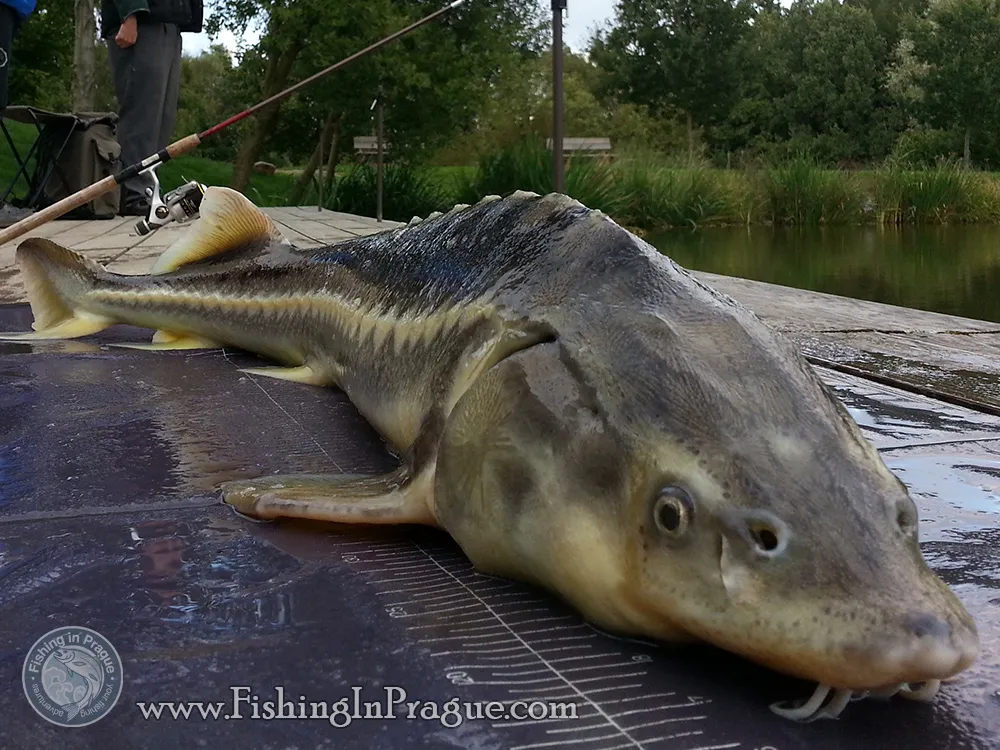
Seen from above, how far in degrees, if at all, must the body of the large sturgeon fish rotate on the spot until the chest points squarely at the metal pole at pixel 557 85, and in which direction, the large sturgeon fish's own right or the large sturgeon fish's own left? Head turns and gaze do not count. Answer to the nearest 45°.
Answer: approximately 135° to the large sturgeon fish's own left

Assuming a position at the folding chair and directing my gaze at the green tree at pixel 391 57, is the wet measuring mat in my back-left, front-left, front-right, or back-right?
back-right

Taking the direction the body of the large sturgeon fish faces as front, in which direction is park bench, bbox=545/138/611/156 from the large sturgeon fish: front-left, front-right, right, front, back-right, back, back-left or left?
back-left

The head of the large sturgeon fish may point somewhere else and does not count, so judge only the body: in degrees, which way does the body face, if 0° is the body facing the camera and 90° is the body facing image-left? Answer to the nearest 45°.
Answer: approximately 315°

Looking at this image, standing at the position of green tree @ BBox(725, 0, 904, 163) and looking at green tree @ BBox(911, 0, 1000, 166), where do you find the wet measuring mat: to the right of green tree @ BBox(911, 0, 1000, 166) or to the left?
right

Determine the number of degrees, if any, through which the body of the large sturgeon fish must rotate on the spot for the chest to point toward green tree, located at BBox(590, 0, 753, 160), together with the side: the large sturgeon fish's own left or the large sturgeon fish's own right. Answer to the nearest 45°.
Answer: approximately 135° to the large sturgeon fish's own left

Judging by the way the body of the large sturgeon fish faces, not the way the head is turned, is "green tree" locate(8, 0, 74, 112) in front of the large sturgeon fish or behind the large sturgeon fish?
behind
